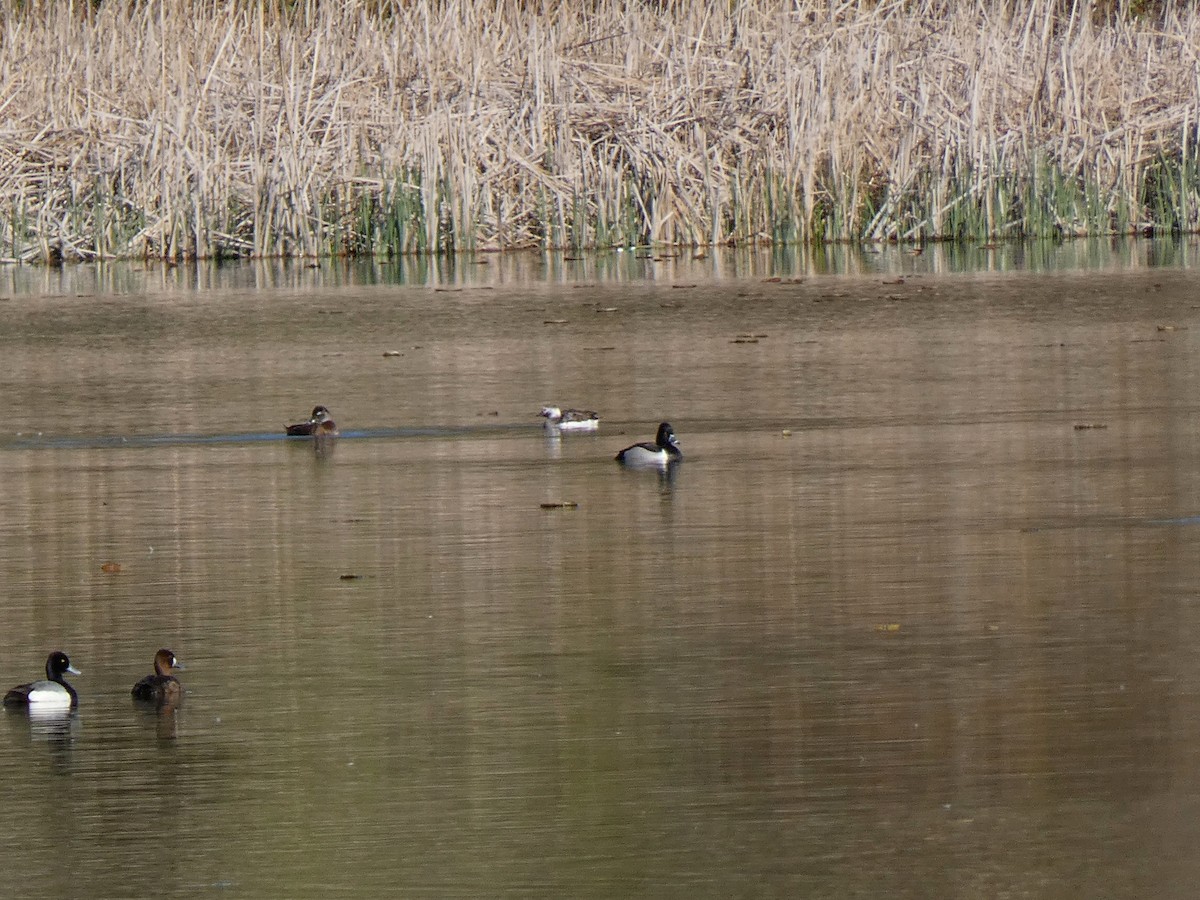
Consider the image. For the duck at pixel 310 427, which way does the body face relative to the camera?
to the viewer's right

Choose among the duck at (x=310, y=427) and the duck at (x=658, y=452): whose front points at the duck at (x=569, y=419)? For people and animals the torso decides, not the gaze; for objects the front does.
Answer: the duck at (x=310, y=427)

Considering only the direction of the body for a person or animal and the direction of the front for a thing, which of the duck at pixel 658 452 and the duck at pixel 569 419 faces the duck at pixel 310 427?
the duck at pixel 569 419

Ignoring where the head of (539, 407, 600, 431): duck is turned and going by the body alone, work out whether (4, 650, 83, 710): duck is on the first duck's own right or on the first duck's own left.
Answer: on the first duck's own left

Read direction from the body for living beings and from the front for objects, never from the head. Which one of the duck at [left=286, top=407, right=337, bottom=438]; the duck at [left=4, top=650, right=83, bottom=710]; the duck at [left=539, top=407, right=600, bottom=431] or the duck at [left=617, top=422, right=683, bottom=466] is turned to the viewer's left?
the duck at [left=539, top=407, right=600, bottom=431]

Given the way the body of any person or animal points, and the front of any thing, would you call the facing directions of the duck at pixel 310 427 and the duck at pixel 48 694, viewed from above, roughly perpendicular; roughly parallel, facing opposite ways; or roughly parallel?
roughly parallel

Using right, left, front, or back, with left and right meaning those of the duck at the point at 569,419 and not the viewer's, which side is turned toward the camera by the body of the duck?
left

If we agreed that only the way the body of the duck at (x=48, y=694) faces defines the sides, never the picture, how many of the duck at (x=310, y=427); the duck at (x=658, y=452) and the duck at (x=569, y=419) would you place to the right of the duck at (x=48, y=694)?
0

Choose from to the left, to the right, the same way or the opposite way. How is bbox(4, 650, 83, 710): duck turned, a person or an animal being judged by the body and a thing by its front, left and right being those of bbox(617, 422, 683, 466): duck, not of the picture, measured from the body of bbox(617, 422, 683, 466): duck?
the same way

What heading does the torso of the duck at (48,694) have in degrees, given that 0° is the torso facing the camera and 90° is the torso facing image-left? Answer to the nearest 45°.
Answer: approximately 270°

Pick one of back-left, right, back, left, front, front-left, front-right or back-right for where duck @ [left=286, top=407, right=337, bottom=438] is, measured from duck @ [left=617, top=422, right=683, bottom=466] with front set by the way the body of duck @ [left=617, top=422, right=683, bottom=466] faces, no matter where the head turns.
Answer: back-left

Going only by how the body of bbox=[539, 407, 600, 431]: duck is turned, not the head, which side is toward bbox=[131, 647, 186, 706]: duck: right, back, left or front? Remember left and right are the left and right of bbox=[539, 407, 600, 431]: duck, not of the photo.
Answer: left

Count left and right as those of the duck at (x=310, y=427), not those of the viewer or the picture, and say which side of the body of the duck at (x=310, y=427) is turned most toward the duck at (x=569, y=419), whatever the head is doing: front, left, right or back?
front

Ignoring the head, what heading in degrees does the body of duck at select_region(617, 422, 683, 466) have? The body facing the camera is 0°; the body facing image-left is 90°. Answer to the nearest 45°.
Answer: approximately 270°

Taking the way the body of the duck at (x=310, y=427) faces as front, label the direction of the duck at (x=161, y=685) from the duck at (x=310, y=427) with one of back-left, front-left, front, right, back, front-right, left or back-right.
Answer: right
